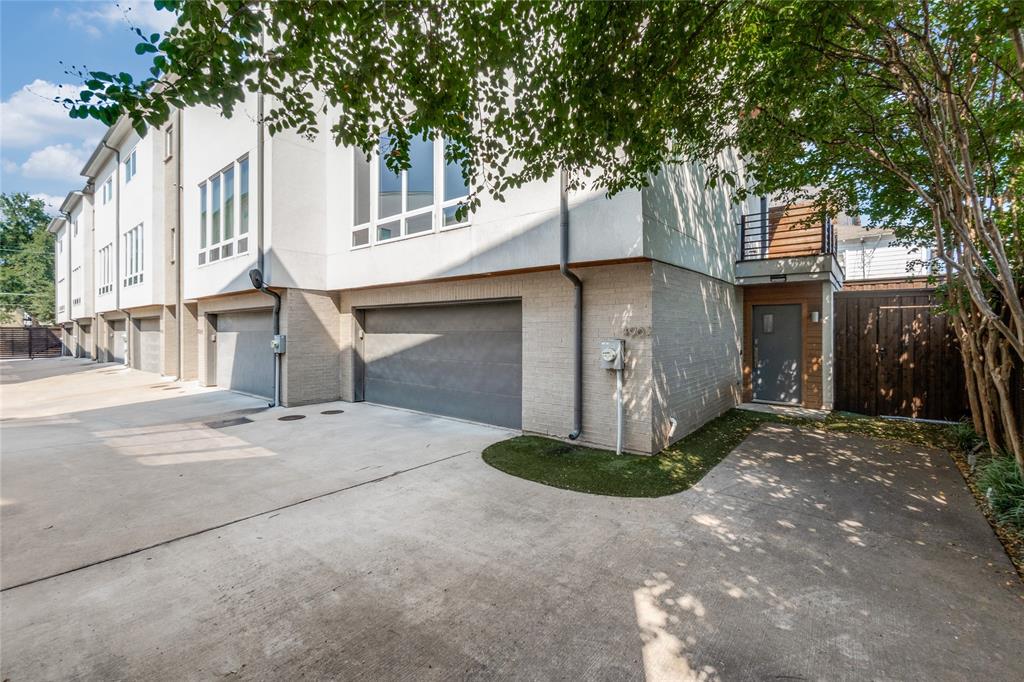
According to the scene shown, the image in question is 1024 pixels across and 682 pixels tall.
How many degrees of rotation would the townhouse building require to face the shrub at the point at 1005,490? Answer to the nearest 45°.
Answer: approximately 90° to its left

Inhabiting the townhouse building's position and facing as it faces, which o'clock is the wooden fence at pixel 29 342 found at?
The wooden fence is roughly at 3 o'clock from the townhouse building.

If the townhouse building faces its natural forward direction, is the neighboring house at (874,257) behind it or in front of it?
behind

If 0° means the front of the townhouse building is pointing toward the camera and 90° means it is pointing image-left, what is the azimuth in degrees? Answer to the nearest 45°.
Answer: approximately 45°

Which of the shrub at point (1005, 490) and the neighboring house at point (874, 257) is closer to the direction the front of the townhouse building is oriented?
the shrub

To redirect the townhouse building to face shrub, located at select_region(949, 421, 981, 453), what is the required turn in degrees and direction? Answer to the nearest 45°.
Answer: approximately 90° to its left

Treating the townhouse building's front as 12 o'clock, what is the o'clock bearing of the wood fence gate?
The wood fence gate is roughly at 8 o'clock from the townhouse building.

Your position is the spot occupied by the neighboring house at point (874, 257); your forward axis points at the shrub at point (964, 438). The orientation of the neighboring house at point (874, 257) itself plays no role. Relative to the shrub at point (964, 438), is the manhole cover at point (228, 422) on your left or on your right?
right
